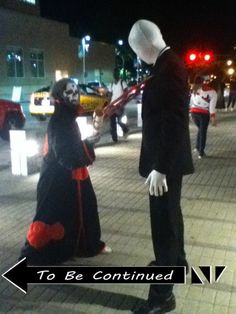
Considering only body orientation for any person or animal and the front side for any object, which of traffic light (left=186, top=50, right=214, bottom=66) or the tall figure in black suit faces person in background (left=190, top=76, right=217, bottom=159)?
the traffic light

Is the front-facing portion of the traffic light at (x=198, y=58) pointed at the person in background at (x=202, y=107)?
yes

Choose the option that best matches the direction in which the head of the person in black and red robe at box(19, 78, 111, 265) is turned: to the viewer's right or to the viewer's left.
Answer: to the viewer's right

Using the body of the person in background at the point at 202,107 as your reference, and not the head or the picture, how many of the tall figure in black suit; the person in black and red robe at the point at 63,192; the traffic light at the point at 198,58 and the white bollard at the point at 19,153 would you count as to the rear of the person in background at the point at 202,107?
1

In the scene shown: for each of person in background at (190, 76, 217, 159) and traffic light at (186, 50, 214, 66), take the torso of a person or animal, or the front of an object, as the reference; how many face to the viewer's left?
0

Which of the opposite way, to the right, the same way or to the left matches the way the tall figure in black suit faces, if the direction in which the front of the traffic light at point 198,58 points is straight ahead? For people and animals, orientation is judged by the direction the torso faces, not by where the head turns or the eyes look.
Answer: to the right

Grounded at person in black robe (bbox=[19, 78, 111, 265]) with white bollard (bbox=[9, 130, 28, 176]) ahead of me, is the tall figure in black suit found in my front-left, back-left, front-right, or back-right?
back-right

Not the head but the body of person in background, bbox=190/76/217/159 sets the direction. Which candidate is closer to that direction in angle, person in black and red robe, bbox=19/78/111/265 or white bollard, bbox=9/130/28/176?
the person in black and red robe

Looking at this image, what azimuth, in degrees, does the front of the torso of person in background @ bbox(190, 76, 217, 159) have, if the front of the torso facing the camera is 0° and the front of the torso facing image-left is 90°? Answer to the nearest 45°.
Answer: approximately 0°

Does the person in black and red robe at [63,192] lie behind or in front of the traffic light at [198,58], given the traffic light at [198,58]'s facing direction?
in front

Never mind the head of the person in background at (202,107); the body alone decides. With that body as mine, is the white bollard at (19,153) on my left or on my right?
on my right

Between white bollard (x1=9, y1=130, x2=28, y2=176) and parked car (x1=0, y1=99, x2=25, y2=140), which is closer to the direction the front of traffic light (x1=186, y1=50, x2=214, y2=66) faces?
the white bollard

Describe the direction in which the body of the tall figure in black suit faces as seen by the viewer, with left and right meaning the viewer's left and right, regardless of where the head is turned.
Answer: facing to the left of the viewer

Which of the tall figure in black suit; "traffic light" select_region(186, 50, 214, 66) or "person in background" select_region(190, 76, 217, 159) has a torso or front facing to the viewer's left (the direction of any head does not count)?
the tall figure in black suit

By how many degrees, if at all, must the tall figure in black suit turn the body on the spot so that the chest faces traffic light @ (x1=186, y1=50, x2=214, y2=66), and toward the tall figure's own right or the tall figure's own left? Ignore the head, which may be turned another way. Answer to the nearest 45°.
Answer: approximately 90° to the tall figure's own right

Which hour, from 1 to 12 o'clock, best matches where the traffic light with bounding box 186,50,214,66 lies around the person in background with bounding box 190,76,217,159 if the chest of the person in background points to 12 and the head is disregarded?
The traffic light is roughly at 6 o'clock from the person in background.

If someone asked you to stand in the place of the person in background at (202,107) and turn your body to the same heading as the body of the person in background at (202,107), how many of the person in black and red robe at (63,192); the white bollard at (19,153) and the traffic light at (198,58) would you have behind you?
1

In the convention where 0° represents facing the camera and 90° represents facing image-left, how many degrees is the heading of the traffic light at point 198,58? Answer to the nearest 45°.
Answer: approximately 0°

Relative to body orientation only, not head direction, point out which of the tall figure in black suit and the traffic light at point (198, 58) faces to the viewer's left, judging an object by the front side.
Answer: the tall figure in black suit
